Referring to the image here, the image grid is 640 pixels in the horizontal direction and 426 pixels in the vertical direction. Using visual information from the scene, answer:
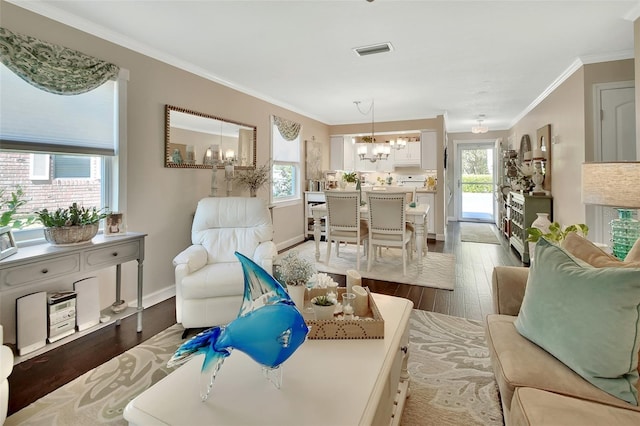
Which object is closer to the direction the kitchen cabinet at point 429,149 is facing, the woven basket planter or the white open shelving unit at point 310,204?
the woven basket planter

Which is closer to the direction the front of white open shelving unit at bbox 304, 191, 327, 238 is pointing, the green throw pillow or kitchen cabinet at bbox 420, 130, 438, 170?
the green throw pillow

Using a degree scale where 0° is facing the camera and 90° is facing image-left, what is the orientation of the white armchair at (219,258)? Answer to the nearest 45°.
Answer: approximately 0°

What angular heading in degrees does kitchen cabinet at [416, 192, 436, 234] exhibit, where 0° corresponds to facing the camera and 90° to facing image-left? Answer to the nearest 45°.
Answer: approximately 0°

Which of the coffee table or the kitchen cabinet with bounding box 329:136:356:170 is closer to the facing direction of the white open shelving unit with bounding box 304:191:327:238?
the coffee table

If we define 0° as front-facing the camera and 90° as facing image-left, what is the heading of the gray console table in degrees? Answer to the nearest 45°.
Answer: approximately 315°
